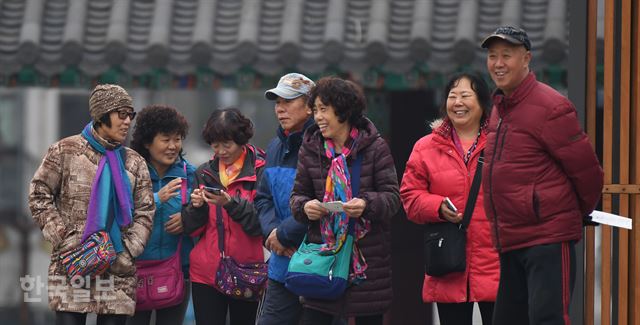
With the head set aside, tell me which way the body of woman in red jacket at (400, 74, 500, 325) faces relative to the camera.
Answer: toward the camera

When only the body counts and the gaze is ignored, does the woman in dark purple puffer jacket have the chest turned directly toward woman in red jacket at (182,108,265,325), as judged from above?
no

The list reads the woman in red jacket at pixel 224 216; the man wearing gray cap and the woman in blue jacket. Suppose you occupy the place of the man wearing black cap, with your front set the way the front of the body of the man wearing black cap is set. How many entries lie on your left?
0

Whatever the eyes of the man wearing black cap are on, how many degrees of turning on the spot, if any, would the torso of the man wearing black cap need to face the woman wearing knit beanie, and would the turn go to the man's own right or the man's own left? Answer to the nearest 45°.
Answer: approximately 45° to the man's own right

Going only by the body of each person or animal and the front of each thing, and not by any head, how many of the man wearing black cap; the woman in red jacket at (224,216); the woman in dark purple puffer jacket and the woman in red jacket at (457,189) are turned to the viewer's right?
0

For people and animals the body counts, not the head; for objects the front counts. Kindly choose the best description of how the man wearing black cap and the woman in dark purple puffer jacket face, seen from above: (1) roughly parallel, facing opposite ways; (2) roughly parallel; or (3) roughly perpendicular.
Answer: roughly parallel

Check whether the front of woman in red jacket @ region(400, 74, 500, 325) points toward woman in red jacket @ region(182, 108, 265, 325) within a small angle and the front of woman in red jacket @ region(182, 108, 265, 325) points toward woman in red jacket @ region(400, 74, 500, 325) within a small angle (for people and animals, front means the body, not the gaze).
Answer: no

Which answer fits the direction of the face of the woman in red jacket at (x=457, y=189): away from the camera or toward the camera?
toward the camera

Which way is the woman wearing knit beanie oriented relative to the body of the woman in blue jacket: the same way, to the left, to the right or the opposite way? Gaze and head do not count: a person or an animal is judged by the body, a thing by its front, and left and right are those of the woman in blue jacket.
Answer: the same way

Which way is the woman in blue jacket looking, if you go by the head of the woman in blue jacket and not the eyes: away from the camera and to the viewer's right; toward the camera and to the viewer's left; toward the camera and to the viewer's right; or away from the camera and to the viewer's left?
toward the camera and to the viewer's right

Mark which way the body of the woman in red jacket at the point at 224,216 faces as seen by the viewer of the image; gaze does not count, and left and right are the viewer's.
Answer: facing the viewer and to the left of the viewer

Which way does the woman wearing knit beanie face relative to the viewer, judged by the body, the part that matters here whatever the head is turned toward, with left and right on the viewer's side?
facing the viewer and to the right of the viewer
